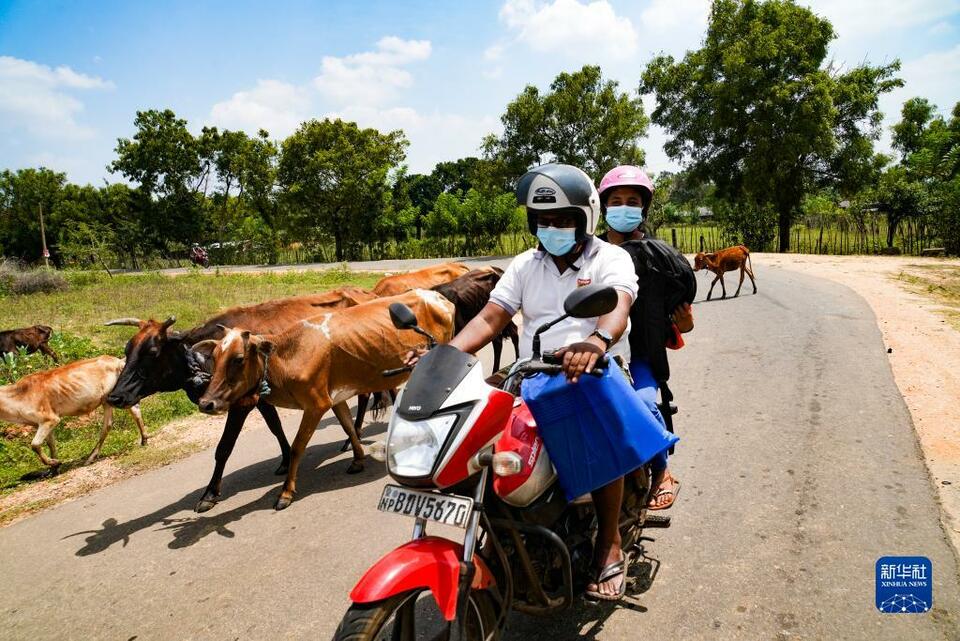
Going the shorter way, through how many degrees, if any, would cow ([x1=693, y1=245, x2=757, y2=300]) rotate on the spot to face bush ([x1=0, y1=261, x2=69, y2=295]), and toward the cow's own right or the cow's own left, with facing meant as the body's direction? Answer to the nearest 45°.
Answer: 0° — it already faces it

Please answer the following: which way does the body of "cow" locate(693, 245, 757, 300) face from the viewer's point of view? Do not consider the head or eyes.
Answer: to the viewer's left

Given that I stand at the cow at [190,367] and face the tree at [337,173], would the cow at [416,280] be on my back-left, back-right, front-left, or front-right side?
front-right

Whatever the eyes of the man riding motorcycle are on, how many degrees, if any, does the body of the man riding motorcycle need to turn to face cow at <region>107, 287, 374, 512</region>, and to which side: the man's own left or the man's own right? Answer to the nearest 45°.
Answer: approximately 90° to the man's own right

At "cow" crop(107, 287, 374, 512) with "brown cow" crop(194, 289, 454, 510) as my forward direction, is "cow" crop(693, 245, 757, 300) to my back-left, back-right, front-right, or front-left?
front-left

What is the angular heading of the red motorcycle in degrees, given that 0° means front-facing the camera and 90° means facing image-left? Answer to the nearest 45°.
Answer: approximately 45°

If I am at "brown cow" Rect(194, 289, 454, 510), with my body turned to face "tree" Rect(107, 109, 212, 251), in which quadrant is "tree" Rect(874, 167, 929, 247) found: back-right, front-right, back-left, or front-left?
front-right

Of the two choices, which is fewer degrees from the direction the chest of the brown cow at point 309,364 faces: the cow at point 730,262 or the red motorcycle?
the red motorcycle

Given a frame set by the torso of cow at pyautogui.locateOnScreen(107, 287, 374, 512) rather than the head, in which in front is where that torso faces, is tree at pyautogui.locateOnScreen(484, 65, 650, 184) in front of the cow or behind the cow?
behind

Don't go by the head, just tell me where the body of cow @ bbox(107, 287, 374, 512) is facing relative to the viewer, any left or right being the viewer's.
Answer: facing the viewer and to the left of the viewer
